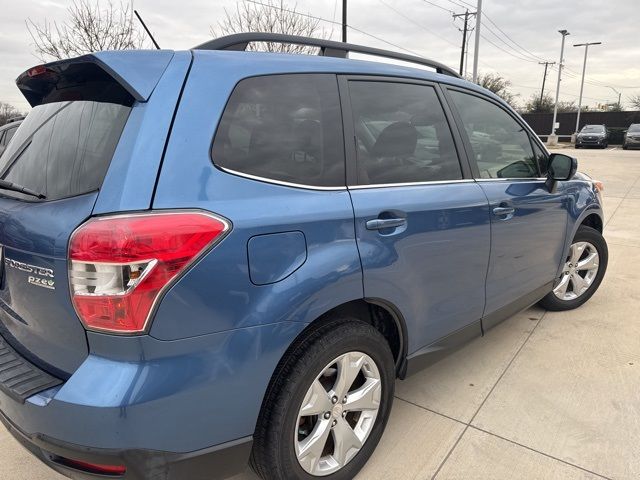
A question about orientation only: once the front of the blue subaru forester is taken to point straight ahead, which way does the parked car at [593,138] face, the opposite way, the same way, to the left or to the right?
the opposite way

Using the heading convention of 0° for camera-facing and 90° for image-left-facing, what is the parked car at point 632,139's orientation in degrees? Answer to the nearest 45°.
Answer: approximately 0°

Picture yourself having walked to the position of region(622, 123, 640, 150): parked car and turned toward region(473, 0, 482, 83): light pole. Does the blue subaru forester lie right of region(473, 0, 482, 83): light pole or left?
left

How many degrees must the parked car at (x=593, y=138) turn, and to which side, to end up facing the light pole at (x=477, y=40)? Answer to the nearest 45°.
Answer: approximately 45° to its right

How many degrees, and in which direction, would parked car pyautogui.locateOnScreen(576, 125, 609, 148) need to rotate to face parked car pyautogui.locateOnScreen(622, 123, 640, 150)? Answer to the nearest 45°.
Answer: approximately 45° to its left

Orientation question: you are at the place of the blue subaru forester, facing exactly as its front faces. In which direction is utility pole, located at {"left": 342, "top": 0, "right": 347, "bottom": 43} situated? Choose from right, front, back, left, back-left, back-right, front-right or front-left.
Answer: front-left

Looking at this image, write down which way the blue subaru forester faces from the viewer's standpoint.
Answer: facing away from the viewer and to the right of the viewer

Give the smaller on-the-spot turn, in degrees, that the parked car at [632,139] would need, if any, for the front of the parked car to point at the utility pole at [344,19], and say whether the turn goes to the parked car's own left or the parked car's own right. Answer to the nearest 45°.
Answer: approximately 45° to the parked car's own right

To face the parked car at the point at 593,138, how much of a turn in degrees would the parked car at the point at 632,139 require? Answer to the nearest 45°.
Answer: approximately 135° to its right

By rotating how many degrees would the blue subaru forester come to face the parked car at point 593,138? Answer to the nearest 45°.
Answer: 0° — it already faces it
